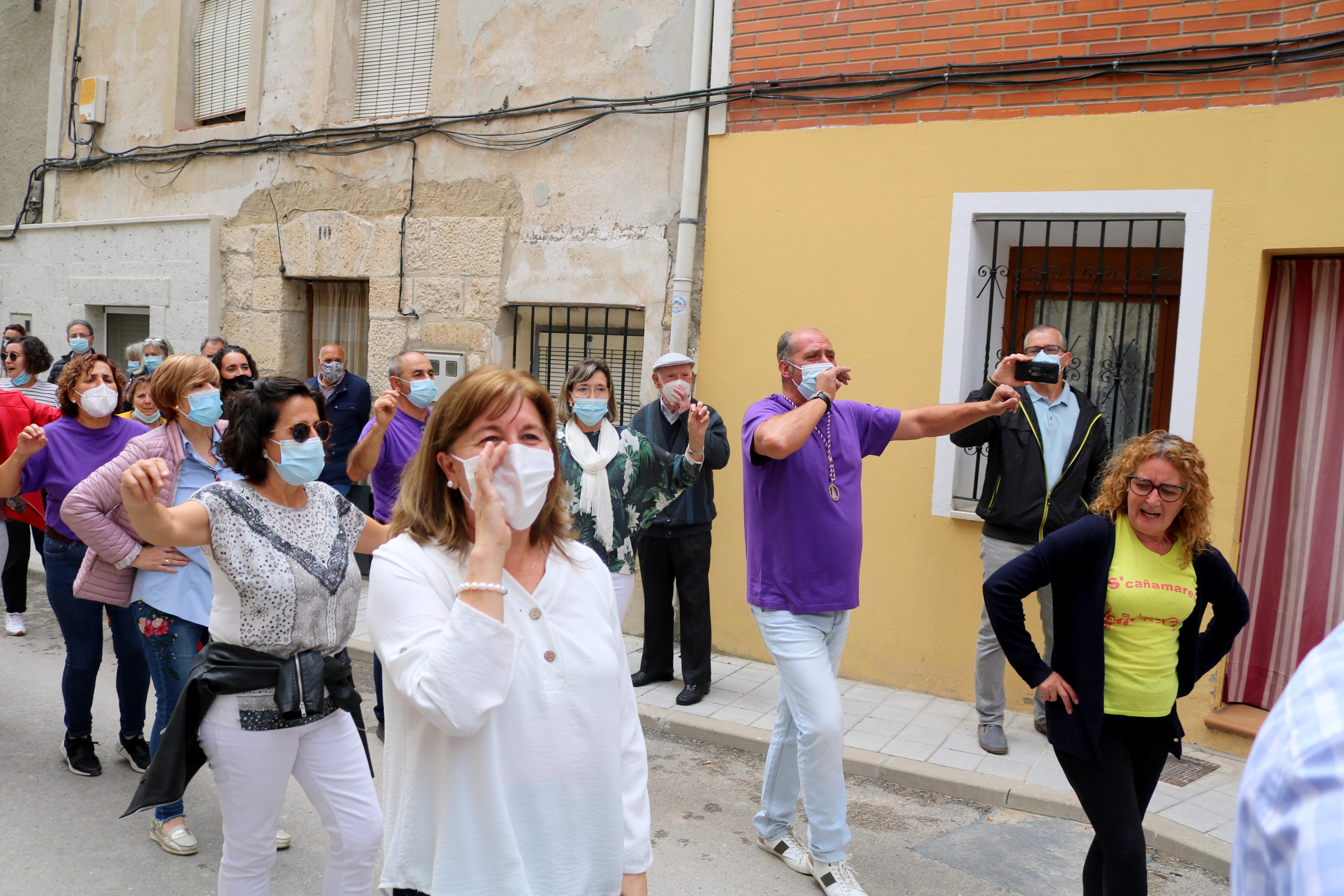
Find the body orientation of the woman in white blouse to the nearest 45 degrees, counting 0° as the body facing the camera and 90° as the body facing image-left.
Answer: approximately 315°

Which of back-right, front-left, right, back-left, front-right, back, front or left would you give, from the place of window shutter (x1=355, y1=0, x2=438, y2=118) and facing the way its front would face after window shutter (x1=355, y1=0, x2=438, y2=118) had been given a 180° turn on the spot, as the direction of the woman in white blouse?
back

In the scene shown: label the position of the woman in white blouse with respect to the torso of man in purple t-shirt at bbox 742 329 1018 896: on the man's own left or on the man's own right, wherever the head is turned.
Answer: on the man's own right

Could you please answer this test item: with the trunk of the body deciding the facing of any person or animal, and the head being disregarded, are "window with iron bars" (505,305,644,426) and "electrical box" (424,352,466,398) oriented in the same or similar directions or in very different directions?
same or similar directions

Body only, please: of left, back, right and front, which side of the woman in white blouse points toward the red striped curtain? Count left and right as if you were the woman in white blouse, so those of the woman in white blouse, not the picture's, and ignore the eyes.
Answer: left

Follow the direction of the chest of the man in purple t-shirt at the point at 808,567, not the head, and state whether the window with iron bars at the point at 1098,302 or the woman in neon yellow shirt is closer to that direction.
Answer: the woman in neon yellow shirt

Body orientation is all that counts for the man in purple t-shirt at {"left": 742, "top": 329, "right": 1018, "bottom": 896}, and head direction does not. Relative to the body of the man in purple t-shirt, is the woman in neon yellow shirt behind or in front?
in front

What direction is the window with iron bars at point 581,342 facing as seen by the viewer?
toward the camera

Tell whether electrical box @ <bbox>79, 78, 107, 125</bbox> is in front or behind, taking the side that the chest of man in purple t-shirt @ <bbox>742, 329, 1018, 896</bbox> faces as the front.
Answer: behind

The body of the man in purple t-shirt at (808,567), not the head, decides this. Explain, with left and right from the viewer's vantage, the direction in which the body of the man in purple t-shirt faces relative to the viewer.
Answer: facing the viewer and to the right of the viewer

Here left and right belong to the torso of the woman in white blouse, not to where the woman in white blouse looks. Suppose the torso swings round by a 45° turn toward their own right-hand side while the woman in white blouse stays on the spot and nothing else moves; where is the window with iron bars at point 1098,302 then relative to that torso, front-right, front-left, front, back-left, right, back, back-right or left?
back-left

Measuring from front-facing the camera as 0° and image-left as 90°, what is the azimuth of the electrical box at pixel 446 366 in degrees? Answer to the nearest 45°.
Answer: approximately 0°

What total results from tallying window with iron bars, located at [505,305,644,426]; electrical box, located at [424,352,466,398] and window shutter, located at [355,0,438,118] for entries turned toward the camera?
3

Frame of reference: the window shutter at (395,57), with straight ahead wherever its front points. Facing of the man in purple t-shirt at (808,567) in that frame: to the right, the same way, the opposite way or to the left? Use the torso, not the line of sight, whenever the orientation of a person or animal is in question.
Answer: the same way
